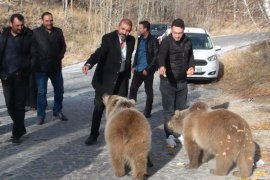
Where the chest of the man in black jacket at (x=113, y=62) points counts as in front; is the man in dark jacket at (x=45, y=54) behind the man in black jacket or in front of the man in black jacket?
behind

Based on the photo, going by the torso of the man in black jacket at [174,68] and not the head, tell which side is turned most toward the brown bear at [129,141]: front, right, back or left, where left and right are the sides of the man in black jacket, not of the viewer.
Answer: front

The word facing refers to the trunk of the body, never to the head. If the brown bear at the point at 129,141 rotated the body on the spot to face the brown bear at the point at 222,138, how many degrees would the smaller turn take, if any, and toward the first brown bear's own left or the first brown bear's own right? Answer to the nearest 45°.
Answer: approximately 90° to the first brown bear's own right

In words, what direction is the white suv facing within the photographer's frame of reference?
facing the viewer

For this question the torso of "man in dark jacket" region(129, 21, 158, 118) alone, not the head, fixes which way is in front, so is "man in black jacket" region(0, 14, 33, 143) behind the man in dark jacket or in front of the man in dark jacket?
in front

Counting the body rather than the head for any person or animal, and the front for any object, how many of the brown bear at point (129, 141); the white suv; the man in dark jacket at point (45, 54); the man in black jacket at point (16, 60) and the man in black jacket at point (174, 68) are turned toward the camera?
4

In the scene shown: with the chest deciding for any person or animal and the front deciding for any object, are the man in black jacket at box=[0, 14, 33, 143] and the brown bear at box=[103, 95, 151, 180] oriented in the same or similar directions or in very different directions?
very different directions

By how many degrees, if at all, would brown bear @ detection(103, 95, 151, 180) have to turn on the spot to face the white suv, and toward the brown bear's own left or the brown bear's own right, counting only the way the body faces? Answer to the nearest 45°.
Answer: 0° — it already faces it

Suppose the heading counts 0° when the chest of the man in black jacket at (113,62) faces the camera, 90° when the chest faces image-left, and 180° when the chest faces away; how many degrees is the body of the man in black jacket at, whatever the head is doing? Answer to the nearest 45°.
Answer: approximately 315°

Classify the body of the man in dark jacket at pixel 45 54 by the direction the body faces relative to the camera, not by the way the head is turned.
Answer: toward the camera

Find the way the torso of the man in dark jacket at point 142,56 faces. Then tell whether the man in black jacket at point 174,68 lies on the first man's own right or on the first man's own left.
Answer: on the first man's own left

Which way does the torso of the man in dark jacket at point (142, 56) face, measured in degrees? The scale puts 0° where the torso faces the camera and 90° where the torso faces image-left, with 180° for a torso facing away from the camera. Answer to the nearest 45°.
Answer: approximately 45°

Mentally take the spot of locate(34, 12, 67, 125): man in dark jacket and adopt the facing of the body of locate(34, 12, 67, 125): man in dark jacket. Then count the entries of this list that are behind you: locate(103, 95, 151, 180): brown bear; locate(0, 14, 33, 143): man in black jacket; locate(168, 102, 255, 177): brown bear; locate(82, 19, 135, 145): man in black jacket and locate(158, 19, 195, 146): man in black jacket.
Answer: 0

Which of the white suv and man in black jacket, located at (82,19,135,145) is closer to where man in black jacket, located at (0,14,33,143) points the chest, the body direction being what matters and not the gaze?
the man in black jacket

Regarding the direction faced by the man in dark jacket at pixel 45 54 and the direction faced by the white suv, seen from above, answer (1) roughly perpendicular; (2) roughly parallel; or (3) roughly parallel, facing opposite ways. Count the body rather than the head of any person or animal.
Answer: roughly parallel

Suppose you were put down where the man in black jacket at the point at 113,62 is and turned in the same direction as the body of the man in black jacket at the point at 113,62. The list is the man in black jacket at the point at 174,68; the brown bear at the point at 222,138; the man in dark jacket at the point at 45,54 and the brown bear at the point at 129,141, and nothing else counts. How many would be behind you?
1

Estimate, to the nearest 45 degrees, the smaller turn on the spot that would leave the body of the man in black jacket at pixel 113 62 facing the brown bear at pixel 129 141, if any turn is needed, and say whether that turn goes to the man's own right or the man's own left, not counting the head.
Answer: approximately 45° to the man's own right

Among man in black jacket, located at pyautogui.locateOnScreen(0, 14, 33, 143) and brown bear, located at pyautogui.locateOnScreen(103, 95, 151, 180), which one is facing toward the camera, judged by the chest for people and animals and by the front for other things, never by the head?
the man in black jacket

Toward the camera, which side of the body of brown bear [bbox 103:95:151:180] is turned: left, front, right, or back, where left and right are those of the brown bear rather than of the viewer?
back

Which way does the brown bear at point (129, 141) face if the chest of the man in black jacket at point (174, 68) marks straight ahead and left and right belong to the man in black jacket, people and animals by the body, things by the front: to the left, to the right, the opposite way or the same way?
the opposite way

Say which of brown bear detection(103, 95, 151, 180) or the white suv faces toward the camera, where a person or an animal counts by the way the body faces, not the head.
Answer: the white suv
